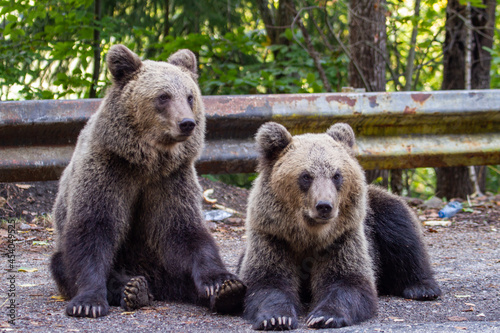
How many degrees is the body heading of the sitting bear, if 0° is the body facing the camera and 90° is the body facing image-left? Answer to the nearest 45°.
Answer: approximately 315°

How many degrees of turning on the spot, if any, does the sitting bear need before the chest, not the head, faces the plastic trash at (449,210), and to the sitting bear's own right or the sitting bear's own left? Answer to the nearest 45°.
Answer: approximately 90° to the sitting bear's own left

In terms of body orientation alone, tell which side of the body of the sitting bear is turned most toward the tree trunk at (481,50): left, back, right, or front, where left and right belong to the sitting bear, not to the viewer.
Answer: left

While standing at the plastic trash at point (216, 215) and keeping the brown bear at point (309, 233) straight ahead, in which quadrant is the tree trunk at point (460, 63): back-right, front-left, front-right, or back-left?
back-left

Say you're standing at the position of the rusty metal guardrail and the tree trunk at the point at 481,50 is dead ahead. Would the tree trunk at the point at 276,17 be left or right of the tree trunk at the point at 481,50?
left

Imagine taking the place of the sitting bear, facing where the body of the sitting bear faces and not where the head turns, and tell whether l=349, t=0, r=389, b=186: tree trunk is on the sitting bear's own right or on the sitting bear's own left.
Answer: on the sitting bear's own left

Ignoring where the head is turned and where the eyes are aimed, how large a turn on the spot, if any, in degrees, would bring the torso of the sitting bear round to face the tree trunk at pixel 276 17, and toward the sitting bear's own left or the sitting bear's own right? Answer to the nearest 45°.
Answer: approximately 135° to the sitting bear's own left

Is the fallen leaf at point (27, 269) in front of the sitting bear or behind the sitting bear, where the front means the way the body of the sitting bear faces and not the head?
behind
